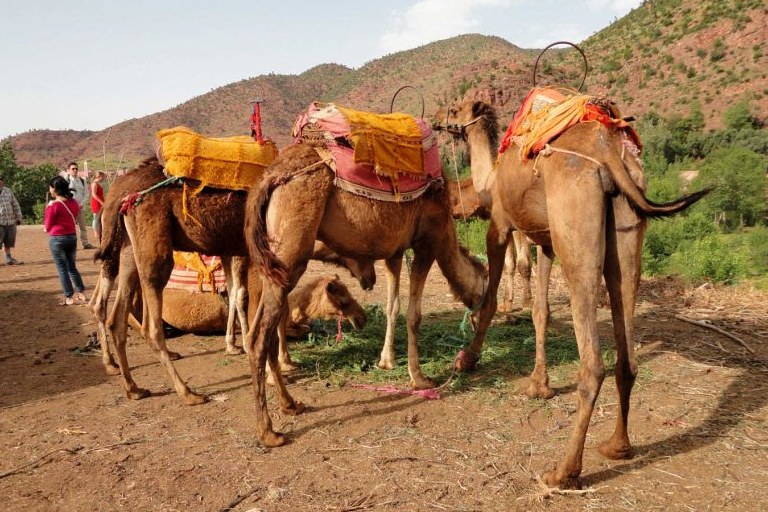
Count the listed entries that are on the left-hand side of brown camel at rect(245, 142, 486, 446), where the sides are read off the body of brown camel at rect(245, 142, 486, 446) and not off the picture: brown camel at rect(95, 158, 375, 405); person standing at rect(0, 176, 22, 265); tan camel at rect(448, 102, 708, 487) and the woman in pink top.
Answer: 3

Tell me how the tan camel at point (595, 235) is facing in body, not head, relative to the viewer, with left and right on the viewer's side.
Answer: facing away from the viewer and to the left of the viewer

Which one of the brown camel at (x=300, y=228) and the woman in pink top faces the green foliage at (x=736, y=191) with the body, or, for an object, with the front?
the brown camel

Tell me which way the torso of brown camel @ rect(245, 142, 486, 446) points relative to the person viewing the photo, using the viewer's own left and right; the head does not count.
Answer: facing away from the viewer and to the right of the viewer

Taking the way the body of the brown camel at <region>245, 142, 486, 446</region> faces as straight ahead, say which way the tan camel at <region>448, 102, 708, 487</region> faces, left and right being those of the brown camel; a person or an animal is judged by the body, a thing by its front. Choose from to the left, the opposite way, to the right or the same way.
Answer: to the left

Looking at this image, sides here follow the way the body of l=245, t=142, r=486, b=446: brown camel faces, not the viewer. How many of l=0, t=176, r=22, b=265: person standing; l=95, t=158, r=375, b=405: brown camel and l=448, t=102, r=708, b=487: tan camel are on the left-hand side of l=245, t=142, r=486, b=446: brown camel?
2

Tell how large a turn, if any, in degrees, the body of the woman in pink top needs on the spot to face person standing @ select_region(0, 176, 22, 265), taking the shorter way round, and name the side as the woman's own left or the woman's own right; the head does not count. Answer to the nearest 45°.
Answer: approximately 45° to the woman's own right
